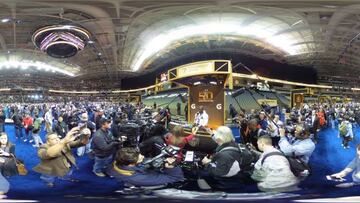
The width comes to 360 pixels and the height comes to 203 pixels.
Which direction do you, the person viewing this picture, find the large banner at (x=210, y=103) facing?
facing the viewer

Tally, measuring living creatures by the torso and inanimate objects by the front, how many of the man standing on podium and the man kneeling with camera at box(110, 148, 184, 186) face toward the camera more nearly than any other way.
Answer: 1

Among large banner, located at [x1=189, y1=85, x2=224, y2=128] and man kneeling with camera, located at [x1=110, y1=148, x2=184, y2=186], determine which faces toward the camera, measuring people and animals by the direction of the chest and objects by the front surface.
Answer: the large banner

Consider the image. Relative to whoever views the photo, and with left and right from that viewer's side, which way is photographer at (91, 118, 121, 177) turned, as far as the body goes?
facing to the right of the viewer

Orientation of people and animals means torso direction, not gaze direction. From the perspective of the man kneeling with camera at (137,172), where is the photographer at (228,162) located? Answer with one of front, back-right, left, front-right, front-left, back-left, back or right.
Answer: front-right

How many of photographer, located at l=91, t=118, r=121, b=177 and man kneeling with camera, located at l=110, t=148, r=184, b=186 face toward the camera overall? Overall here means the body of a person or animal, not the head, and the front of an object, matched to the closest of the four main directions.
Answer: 0

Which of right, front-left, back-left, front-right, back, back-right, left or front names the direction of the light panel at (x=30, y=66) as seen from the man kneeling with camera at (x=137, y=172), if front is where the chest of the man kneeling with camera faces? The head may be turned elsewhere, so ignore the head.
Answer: back-left

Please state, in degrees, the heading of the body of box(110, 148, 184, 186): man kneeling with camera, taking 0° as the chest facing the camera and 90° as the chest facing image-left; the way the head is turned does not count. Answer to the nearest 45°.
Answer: approximately 225°

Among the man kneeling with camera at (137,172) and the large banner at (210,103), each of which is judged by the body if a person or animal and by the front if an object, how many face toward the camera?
1
